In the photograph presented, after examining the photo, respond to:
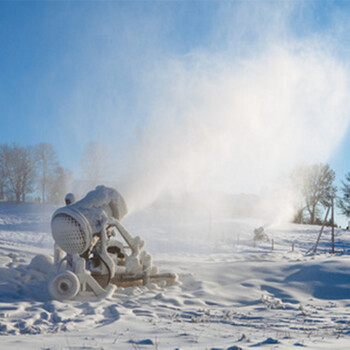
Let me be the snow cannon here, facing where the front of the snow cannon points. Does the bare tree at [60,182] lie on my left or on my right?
on my left

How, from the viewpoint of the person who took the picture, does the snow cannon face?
facing away from the viewer and to the right of the viewer

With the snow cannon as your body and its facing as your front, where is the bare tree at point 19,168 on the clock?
The bare tree is roughly at 10 o'clock from the snow cannon.
